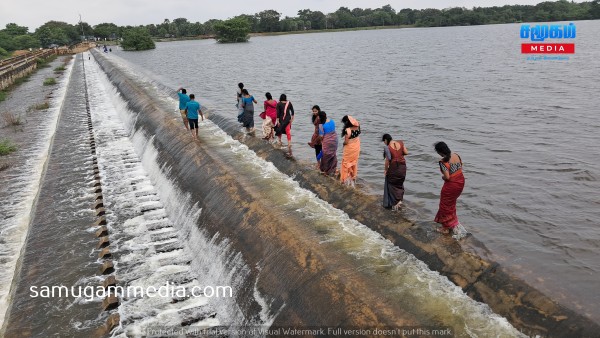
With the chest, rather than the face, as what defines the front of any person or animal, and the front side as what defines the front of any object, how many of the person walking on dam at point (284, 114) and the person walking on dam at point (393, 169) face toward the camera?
0

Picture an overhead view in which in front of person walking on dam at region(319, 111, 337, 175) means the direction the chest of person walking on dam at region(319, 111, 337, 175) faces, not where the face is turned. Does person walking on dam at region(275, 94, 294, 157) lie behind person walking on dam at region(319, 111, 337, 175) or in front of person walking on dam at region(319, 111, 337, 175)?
in front

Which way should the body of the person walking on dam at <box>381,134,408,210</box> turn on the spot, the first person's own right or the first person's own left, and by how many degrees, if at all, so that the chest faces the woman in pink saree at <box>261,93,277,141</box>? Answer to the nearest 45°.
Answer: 0° — they already face them

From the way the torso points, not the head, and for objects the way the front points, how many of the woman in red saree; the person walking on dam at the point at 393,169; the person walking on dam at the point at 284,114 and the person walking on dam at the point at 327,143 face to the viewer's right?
0

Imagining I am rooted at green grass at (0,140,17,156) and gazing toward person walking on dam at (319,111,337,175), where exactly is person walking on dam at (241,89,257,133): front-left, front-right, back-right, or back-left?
front-left

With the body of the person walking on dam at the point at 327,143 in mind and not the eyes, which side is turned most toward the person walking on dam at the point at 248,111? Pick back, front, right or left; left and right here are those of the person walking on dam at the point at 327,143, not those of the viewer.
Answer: front

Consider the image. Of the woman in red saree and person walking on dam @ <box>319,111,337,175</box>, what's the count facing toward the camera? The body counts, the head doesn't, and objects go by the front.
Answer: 0

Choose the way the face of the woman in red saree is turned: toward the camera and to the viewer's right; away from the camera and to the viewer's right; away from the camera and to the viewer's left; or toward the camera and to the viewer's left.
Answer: away from the camera and to the viewer's left

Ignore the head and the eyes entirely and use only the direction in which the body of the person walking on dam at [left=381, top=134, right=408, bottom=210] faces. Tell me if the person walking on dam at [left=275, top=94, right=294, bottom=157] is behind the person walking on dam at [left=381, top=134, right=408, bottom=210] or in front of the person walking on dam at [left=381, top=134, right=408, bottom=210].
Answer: in front

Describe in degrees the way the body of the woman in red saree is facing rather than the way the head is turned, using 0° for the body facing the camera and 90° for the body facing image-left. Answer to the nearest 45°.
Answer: approximately 135°

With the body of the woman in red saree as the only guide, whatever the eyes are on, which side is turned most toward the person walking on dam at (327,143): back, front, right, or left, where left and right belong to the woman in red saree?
front

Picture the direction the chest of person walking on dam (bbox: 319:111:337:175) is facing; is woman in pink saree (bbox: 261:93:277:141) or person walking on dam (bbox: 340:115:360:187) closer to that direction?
the woman in pink saree

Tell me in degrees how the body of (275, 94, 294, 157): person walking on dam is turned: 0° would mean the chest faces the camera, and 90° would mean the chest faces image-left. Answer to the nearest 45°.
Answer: approximately 180°
